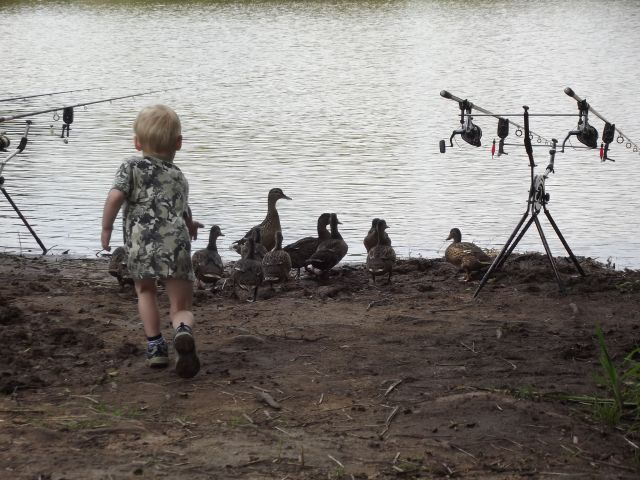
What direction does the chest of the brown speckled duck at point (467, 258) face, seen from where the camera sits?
to the viewer's left

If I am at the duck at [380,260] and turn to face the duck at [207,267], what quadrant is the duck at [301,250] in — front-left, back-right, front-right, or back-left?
front-right

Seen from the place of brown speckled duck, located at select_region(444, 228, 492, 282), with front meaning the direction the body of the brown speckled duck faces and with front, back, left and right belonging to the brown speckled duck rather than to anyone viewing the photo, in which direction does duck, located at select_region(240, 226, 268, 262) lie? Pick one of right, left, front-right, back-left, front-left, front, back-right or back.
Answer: front

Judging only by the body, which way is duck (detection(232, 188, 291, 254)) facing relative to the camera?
to the viewer's right

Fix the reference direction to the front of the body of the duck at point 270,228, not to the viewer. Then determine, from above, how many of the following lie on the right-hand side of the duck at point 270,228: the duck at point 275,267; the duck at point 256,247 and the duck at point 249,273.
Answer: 3

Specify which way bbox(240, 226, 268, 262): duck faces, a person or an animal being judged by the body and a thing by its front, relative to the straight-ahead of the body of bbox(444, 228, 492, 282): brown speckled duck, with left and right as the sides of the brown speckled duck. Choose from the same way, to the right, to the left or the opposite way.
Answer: to the right

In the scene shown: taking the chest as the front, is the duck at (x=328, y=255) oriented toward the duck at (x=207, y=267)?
no

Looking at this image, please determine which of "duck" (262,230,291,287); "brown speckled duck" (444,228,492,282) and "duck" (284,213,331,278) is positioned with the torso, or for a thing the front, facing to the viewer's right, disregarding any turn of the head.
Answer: "duck" (284,213,331,278)

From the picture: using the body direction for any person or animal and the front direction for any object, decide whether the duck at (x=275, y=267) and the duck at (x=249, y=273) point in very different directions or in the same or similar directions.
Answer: same or similar directions

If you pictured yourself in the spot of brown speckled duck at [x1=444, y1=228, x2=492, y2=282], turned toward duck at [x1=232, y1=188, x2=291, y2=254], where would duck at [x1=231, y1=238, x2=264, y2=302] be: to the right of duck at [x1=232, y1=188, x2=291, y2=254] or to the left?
left
